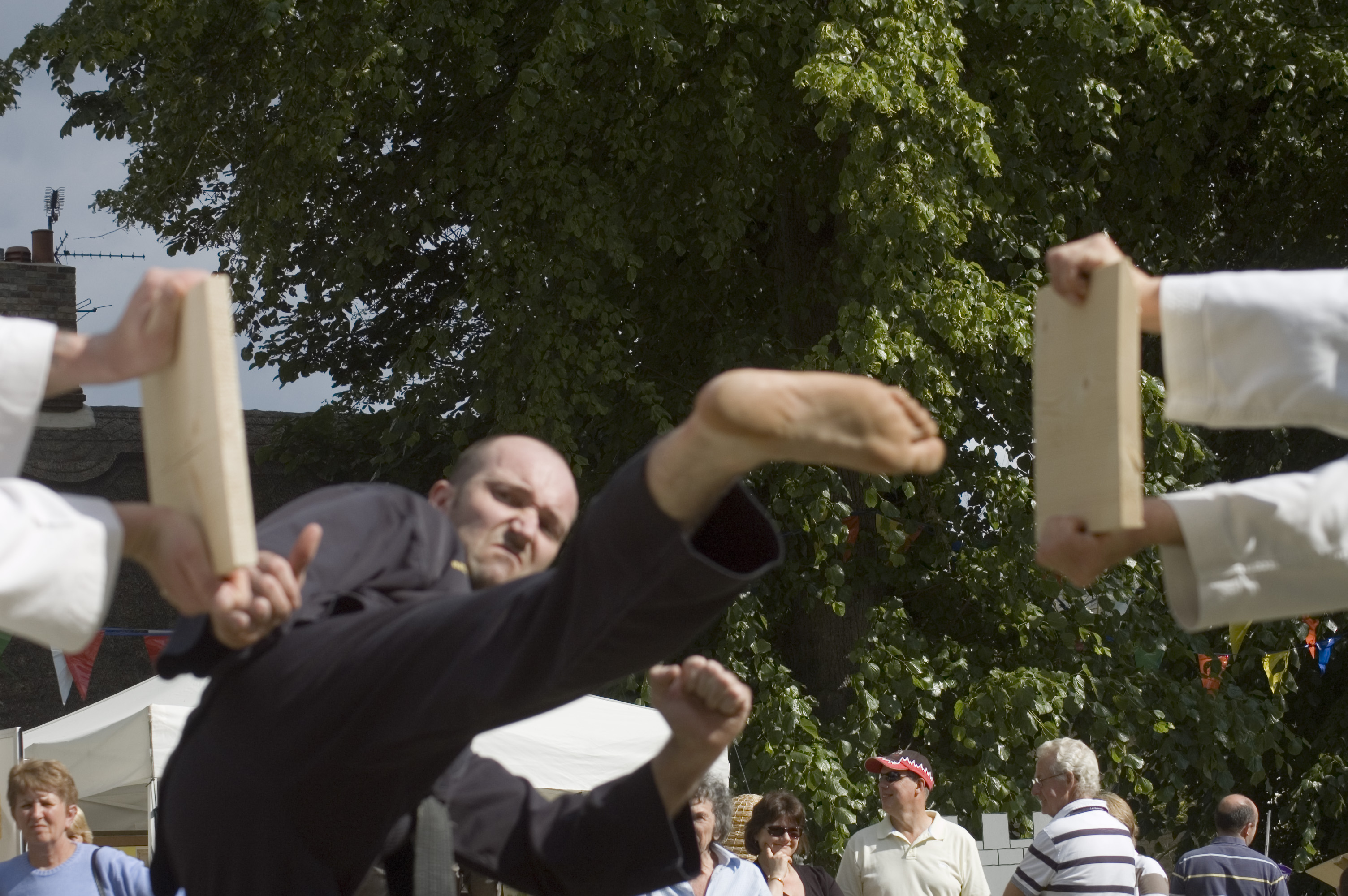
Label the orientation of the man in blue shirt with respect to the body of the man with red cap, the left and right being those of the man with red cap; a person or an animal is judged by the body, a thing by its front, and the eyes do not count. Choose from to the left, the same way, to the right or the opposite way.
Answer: the opposite way

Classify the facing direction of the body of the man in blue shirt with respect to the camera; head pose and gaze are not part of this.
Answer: away from the camera

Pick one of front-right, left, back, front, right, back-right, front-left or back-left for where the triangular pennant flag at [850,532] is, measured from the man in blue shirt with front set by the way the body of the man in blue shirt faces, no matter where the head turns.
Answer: front-left

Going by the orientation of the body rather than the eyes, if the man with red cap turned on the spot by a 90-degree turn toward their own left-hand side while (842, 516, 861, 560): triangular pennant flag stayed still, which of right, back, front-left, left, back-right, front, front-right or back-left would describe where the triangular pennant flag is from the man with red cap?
left

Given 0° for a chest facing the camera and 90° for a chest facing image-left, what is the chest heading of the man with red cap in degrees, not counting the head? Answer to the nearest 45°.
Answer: approximately 0°

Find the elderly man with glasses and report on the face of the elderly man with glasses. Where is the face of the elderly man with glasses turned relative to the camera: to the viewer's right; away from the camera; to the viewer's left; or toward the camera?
to the viewer's left

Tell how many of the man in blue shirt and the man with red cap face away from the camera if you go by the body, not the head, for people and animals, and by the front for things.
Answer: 1
